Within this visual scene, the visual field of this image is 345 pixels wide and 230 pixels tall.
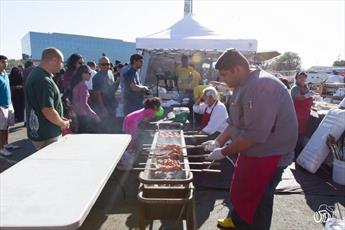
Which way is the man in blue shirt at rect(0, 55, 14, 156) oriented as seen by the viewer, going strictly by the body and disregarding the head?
to the viewer's right

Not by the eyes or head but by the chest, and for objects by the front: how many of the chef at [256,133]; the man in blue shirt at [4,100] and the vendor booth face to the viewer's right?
1

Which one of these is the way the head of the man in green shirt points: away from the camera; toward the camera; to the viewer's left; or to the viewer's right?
to the viewer's right

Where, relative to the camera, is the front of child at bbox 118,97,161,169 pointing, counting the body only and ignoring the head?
to the viewer's right

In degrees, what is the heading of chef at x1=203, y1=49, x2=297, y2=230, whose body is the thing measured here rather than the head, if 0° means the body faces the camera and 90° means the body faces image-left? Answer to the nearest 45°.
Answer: approximately 90°

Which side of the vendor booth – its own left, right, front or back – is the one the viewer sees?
front

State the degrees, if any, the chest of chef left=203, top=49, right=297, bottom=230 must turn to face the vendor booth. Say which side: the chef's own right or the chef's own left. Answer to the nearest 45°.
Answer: approximately 90° to the chef's own right

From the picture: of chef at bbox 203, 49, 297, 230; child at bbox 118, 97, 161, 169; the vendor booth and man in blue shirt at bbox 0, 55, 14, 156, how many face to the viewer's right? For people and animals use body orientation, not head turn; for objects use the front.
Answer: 2

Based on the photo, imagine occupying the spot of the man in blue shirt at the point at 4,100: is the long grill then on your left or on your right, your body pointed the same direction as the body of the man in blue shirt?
on your right

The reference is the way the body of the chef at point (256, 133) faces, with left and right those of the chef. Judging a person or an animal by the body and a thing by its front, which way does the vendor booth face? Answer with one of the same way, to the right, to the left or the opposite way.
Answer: to the left
